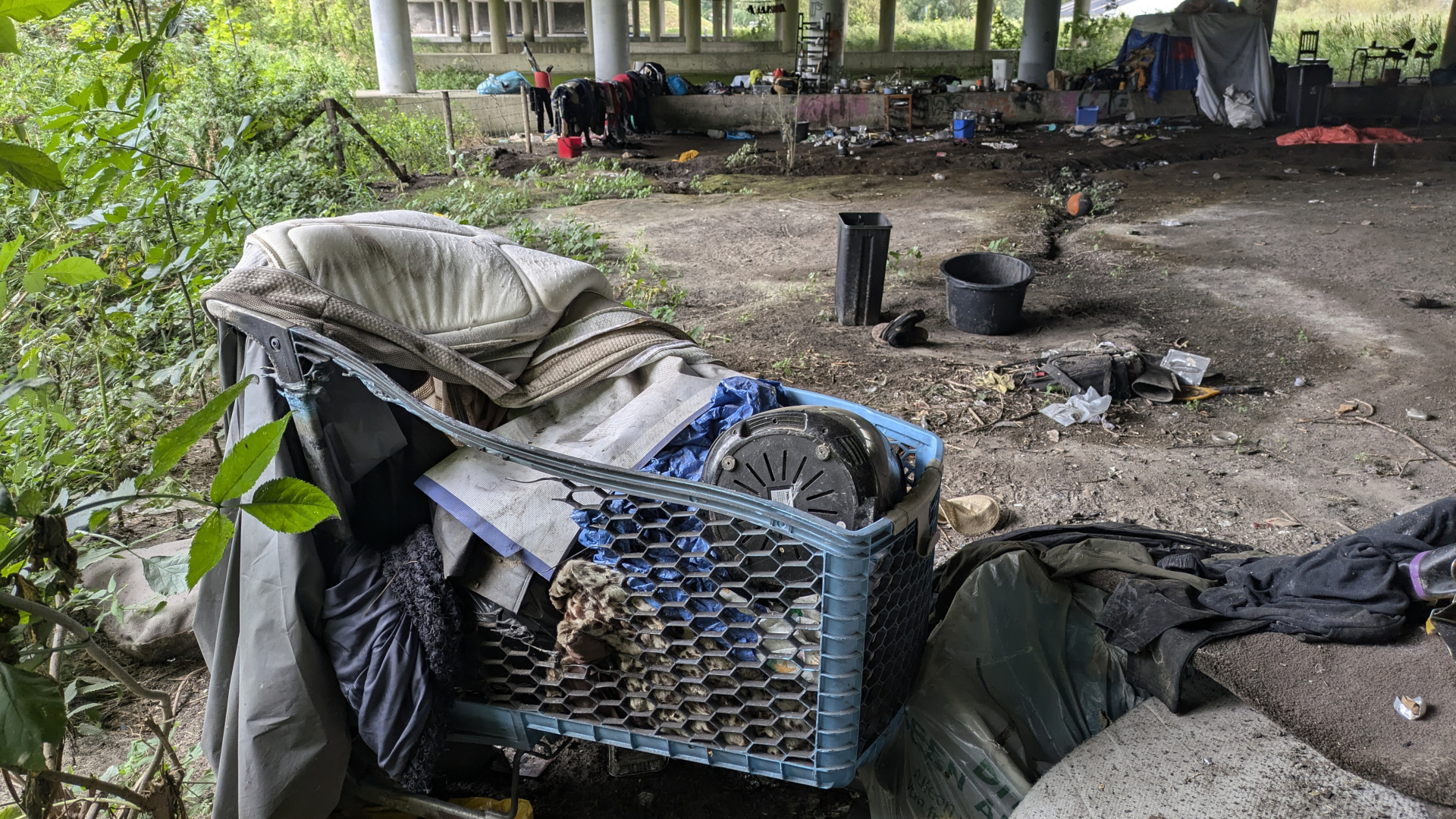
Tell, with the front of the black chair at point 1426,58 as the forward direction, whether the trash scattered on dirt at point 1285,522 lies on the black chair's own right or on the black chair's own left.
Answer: on the black chair's own left

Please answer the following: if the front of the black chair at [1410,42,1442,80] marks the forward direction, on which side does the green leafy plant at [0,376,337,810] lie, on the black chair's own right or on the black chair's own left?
on the black chair's own left

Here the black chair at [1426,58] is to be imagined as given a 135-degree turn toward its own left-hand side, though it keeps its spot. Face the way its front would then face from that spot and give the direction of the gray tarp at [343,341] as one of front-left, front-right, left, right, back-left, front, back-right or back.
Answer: front-right

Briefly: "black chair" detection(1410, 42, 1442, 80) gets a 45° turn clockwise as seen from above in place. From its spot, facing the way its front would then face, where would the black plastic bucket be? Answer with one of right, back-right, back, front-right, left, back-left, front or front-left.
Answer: back-left

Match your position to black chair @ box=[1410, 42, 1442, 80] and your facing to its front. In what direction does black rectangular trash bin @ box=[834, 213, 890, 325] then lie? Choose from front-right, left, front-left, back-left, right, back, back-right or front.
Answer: left

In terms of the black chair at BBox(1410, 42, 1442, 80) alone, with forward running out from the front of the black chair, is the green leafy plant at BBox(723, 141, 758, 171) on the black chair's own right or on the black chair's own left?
on the black chair's own left

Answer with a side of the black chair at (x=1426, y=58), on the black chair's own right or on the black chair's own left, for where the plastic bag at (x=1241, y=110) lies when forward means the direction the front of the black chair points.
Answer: on the black chair's own left

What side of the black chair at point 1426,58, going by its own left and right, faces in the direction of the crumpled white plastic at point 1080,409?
left

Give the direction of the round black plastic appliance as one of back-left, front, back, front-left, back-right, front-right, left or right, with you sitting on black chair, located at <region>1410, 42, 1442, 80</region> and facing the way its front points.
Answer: left

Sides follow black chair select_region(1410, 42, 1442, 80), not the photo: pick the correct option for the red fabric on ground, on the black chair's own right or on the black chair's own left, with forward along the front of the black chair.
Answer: on the black chair's own left

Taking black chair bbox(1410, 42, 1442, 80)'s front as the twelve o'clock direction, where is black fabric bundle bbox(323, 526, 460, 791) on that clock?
The black fabric bundle is roughly at 9 o'clock from the black chair.

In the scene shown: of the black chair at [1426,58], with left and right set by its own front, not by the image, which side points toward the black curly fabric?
left

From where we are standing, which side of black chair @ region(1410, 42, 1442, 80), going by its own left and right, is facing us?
left

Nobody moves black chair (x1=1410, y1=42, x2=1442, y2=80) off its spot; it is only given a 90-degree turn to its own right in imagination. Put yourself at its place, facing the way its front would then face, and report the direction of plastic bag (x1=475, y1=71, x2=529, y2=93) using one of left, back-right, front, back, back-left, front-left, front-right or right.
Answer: back-left

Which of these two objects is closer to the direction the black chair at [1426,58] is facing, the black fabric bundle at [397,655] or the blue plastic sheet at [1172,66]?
the blue plastic sheet
